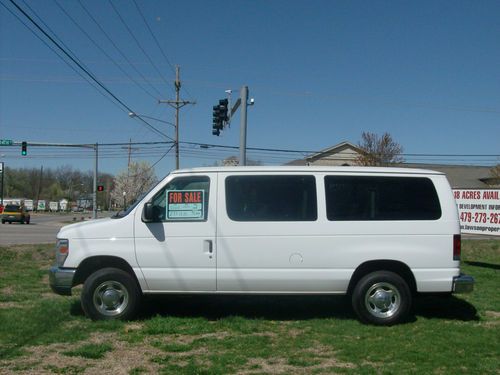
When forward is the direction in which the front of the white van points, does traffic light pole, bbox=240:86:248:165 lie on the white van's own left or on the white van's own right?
on the white van's own right

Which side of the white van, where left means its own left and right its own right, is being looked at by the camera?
left

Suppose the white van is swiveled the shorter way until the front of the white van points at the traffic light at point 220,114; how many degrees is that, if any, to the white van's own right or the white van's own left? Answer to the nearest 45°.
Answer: approximately 90° to the white van's own right

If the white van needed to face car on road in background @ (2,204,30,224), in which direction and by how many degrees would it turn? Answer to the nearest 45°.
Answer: approximately 45° to its right

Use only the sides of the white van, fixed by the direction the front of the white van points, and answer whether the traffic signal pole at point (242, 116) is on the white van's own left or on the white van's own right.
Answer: on the white van's own right

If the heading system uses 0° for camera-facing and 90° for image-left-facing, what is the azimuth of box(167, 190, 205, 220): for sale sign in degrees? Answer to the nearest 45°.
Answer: approximately 0°

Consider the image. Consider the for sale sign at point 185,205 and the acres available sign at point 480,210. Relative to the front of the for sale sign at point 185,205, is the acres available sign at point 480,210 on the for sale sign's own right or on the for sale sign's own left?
on the for sale sign's own left

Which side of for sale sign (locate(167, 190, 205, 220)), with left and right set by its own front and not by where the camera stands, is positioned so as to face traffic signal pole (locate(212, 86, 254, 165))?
back

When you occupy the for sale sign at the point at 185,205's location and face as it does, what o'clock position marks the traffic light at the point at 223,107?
The traffic light is roughly at 6 o'clock from the for sale sign.

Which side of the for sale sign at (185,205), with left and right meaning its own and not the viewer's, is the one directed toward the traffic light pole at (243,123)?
back

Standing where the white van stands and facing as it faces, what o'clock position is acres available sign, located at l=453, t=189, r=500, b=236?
The acres available sign is roughly at 4 o'clock from the white van.

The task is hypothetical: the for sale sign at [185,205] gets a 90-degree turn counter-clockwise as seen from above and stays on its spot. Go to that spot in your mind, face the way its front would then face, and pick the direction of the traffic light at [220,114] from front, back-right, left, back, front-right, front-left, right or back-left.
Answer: left
